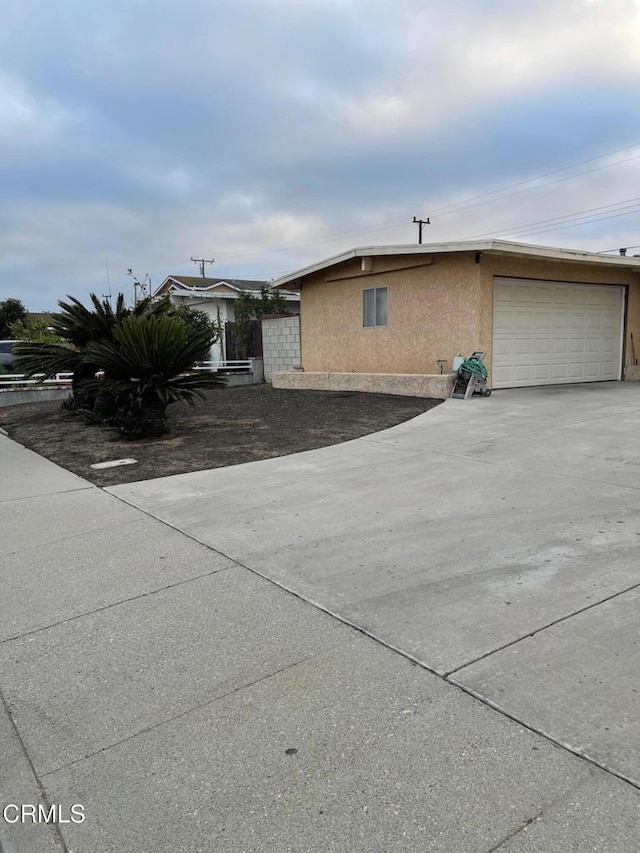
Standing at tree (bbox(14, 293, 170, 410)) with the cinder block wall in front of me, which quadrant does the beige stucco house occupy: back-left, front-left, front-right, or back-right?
front-right

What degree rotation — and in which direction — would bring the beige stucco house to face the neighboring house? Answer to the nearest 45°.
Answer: approximately 180°

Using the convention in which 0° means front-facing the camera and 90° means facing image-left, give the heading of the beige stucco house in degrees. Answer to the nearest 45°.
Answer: approximately 315°

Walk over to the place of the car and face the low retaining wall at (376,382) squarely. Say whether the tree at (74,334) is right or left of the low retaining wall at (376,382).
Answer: right

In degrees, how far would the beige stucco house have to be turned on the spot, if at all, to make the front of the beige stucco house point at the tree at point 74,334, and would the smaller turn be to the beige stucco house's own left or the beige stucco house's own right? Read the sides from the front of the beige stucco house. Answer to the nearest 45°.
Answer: approximately 90° to the beige stucco house's own right

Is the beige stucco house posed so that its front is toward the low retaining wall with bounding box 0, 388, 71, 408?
no

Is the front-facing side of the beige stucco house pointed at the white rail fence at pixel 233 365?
no

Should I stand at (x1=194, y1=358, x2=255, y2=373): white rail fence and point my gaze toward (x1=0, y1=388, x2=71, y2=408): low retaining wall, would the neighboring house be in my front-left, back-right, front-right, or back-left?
back-right

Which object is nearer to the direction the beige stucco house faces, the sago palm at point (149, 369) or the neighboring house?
the sago palm

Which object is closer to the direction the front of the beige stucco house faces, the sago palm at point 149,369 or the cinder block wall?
the sago palm

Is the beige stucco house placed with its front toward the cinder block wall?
no

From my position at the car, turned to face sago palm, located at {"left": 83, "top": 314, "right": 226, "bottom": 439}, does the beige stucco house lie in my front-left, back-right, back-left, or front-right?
front-left
